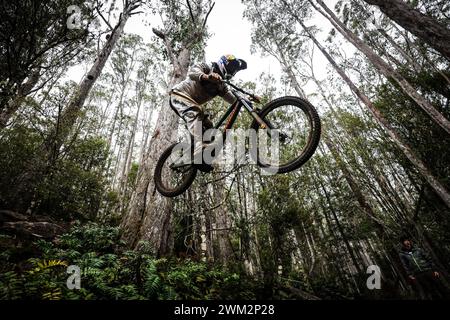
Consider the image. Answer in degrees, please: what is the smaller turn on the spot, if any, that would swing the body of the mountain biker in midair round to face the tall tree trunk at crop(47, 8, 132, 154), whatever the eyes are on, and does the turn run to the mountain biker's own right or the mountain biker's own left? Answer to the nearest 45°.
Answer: approximately 135° to the mountain biker's own left

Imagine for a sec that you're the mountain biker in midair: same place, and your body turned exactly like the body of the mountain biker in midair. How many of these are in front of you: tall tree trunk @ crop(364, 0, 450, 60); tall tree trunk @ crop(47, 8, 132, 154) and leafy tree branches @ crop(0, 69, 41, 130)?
1

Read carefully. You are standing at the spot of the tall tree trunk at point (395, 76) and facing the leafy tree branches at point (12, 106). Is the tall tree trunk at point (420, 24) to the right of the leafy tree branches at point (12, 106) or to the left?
left

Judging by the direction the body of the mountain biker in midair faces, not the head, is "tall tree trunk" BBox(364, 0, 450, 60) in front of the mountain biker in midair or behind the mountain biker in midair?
in front

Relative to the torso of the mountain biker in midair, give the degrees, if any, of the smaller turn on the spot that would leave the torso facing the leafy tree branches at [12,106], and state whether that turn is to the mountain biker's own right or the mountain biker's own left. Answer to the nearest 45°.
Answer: approximately 180°

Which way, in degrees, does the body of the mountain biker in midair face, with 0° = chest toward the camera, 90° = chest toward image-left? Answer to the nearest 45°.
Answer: approximately 270°
